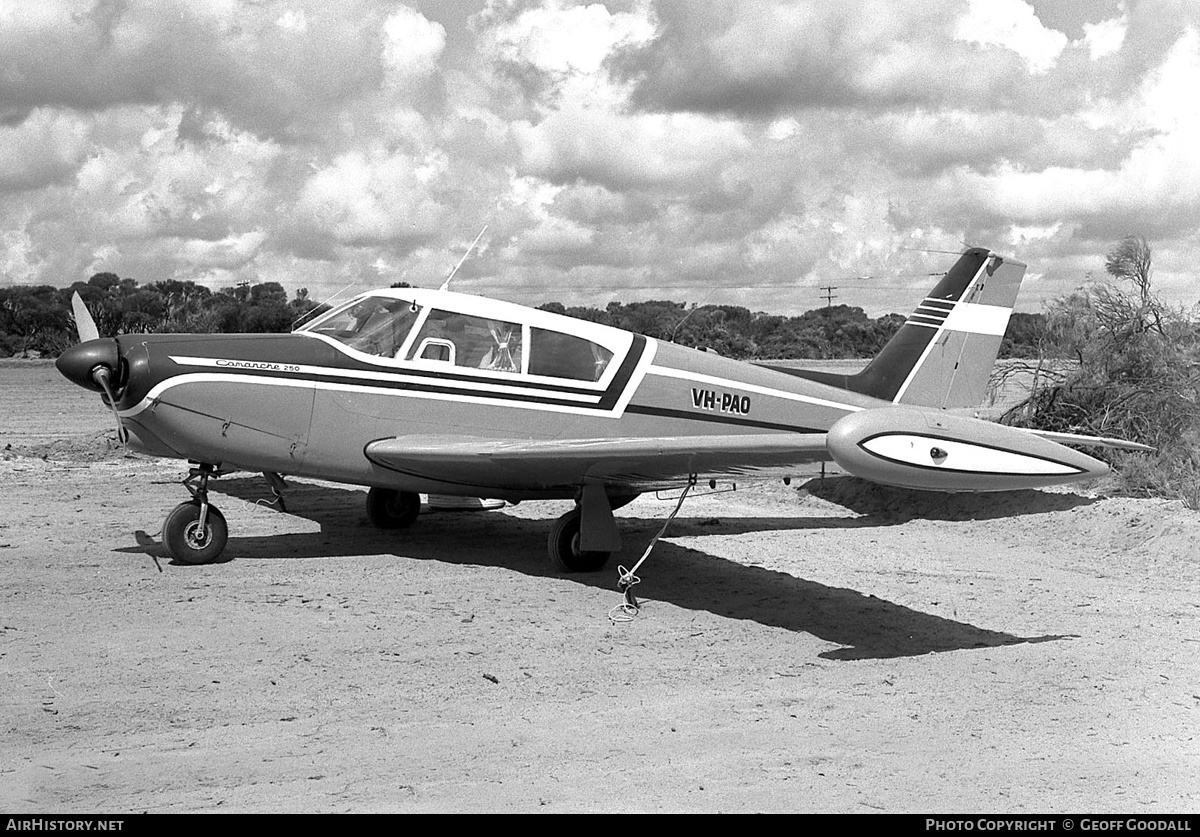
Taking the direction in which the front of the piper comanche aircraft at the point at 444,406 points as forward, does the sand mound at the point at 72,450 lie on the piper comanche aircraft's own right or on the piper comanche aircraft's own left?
on the piper comanche aircraft's own right

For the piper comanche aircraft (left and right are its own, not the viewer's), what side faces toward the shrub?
back

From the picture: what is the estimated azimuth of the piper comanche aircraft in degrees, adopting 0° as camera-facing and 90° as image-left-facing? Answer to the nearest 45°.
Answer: approximately 45°
